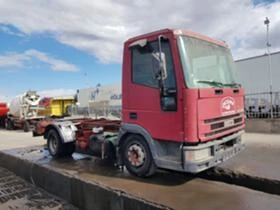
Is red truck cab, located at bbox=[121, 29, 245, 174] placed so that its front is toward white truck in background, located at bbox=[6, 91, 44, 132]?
no

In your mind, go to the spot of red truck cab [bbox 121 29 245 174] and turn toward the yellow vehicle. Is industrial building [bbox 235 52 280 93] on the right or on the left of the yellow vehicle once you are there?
right

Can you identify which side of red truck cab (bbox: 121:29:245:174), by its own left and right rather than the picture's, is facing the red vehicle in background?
back

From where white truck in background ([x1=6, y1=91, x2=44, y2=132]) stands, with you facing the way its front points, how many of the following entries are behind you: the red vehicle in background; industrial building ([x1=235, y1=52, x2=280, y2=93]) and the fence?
2

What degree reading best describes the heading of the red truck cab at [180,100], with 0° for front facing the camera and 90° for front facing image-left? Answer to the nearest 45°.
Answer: approximately 315°

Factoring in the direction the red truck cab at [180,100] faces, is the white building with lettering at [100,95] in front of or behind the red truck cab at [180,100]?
behind

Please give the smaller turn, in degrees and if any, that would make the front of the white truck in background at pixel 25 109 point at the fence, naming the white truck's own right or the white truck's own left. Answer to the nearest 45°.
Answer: approximately 180°

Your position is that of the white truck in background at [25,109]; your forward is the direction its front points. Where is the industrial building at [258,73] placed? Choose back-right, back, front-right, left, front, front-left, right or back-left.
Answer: back

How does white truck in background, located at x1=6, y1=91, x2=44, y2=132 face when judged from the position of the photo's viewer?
facing away from the viewer and to the left of the viewer

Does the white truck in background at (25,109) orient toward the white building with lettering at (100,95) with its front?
no

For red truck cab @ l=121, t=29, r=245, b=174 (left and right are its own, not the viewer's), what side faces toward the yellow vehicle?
back
